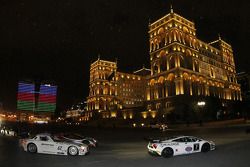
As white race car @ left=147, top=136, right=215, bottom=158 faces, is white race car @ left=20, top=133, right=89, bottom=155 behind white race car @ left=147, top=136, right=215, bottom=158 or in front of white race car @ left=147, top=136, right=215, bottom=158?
behind

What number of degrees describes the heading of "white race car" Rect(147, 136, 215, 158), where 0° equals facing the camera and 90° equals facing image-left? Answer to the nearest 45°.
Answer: approximately 225°
